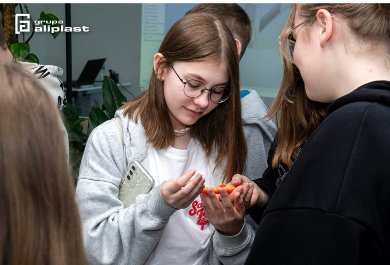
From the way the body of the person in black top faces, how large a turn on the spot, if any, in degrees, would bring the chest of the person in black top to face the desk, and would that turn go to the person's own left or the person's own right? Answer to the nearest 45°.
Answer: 0° — they already face it

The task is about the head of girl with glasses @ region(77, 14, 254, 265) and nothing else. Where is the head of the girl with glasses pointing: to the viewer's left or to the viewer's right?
to the viewer's right

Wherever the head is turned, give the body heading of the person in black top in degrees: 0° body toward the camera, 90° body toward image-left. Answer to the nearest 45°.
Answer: approximately 135°

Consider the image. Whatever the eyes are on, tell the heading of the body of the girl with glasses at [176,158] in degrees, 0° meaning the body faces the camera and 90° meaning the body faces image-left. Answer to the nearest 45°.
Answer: approximately 315°

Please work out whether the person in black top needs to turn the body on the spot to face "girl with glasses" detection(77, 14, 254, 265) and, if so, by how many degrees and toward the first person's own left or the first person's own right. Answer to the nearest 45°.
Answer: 0° — they already face them

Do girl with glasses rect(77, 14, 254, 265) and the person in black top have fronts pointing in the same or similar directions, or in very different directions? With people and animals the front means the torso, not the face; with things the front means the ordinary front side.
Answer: very different directions

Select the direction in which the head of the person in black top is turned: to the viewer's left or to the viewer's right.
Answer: to the viewer's left
